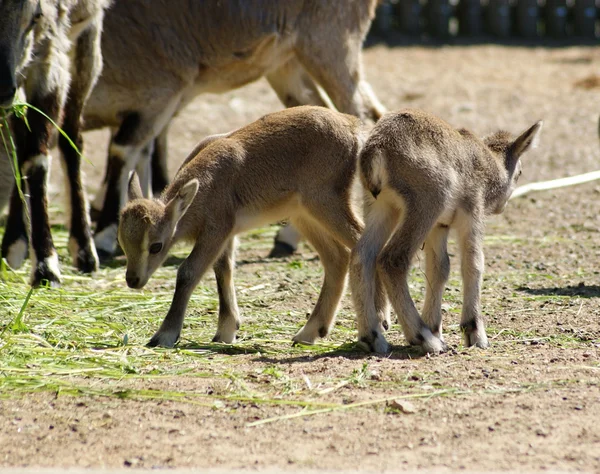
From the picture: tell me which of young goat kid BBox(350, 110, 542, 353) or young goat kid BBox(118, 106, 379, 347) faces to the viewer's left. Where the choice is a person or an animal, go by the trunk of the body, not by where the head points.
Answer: young goat kid BBox(118, 106, 379, 347)

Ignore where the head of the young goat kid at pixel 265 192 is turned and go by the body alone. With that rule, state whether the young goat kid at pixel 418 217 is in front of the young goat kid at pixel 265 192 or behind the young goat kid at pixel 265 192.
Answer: behind

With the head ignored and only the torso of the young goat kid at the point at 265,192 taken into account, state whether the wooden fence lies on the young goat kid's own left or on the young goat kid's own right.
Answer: on the young goat kid's own right

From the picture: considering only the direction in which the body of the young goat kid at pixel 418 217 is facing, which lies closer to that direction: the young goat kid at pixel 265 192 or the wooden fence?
the wooden fence

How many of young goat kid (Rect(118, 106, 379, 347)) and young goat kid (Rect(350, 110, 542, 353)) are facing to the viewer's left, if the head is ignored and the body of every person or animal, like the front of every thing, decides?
1

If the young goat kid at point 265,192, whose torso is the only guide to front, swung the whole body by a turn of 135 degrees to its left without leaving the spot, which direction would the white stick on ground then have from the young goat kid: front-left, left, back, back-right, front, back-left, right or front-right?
left

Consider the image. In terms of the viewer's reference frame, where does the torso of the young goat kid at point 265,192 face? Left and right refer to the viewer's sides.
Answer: facing to the left of the viewer

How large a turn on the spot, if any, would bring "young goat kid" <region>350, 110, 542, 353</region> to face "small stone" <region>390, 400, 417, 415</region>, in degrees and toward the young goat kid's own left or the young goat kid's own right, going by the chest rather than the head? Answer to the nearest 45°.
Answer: approximately 135° to the young goat kid's own right

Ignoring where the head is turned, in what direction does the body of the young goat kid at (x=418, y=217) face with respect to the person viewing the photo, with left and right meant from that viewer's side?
facing away from the viewer and to the right of the viewer
